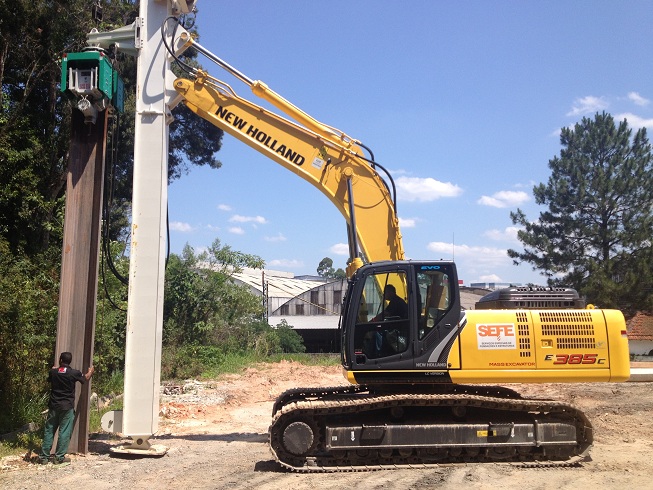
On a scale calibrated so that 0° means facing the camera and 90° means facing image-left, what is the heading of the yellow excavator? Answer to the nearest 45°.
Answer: approximately 90°

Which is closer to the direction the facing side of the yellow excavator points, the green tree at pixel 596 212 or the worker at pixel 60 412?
the worker

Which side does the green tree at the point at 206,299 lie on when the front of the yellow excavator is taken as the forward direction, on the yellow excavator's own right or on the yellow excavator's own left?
on the yellow excavator's own right

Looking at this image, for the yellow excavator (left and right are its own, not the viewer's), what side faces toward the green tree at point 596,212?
right

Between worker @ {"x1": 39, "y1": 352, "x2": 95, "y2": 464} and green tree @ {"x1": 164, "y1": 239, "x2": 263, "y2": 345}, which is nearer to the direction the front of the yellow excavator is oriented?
the worker

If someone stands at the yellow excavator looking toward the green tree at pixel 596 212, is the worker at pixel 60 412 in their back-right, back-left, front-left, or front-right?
back-left

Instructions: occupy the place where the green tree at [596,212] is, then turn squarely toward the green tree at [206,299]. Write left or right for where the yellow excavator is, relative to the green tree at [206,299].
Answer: left

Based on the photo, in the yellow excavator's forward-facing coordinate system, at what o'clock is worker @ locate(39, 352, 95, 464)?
The worker is roughly at 12 o'clock from the yellow excavator.

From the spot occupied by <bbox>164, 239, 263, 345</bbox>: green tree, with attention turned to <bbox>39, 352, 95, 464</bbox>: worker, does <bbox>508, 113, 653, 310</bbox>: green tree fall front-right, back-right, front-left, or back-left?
back-left
